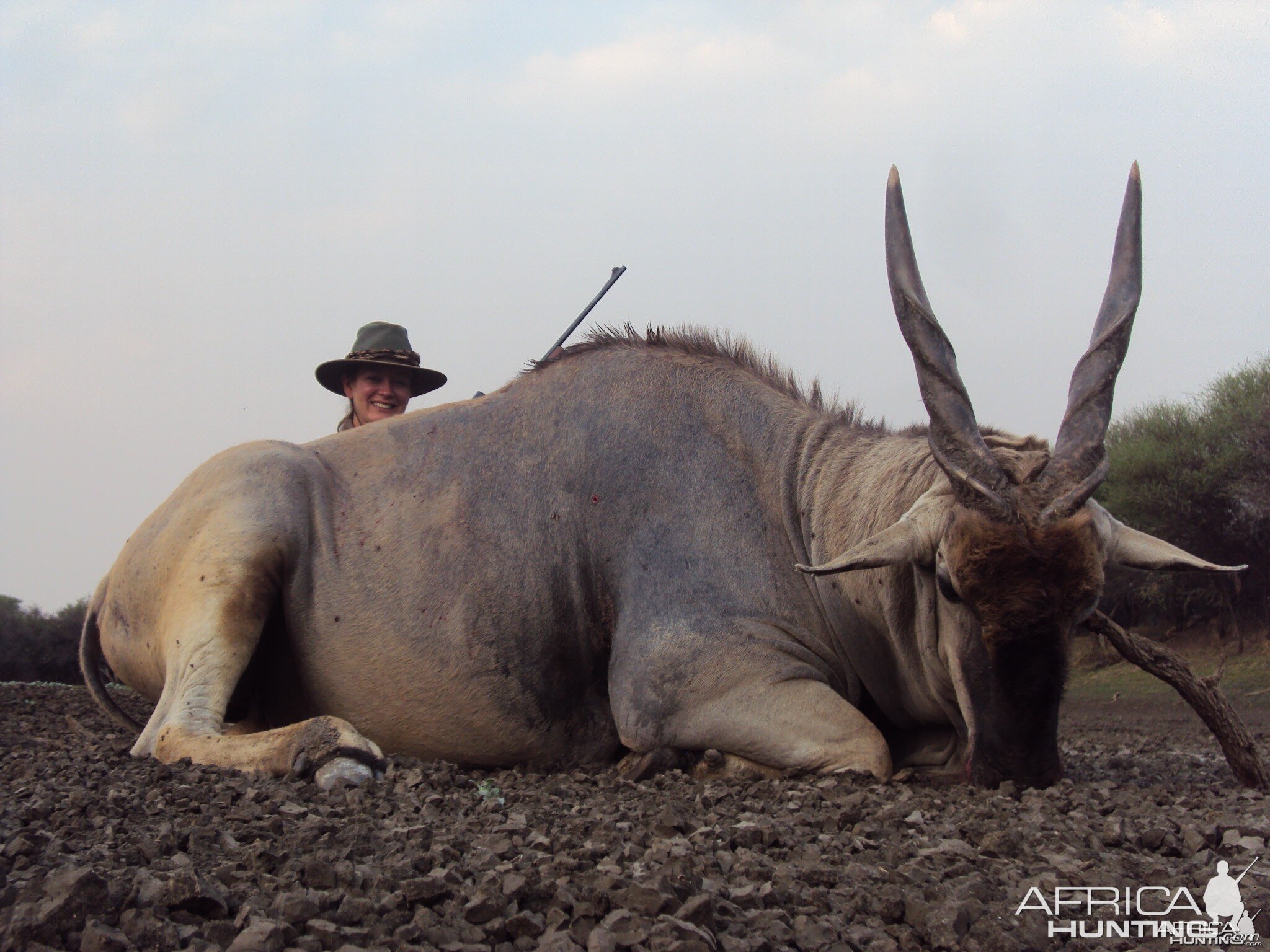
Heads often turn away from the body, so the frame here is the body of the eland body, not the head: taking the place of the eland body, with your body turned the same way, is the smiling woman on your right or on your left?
on your left

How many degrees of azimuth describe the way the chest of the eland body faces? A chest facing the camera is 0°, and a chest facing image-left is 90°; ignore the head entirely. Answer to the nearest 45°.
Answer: approximately 270°

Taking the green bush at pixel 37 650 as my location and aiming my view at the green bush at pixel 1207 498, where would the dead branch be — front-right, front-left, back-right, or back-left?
front-right

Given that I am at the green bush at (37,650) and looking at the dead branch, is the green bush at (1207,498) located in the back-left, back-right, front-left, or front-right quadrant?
front-left

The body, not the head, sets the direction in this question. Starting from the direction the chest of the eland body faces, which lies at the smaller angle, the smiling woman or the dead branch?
the dead branch

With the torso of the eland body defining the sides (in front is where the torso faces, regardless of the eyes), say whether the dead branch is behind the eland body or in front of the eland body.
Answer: in front

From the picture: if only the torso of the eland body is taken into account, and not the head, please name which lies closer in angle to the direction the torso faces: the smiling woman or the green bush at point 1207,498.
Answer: the green bush

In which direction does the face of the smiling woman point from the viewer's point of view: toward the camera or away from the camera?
toward the camera

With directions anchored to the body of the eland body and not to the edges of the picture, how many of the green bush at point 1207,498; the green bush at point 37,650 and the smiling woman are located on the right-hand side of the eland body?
0

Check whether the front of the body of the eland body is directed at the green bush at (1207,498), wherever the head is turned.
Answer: no

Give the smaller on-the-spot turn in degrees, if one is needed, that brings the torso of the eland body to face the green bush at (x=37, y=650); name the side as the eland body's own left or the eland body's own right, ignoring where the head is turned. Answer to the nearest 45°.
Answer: approximately 135° to the eland body's own left
